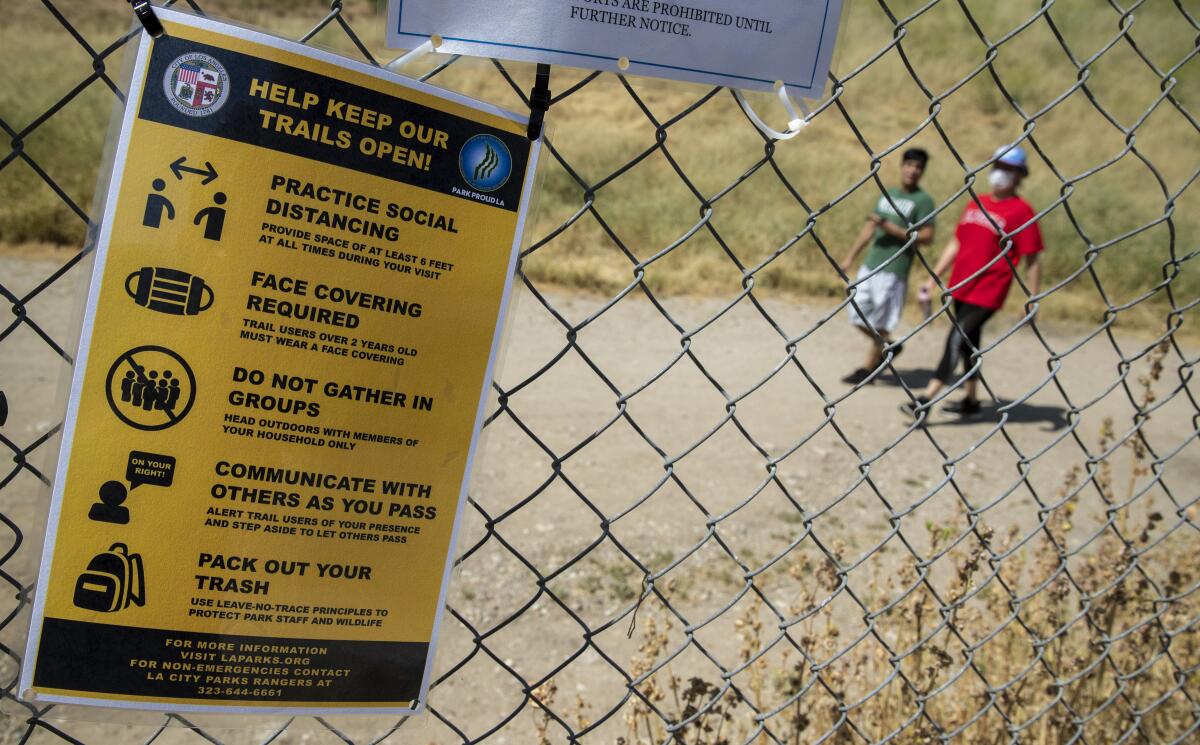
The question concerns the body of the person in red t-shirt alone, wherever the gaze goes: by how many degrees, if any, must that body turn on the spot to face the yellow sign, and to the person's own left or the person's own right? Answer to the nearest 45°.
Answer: approximately 45° to the person's own left

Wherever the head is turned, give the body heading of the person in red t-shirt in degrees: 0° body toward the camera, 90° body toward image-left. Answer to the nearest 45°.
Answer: approximately 45°

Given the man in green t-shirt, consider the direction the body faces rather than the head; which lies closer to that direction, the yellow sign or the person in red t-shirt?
the yellow sign

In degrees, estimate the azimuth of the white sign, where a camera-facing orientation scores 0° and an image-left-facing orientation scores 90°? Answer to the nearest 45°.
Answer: approximately 0°

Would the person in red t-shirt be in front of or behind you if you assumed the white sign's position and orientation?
behind

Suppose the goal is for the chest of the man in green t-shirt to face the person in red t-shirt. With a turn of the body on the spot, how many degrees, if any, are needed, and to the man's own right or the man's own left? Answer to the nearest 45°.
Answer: approximately 90° to the man's own left

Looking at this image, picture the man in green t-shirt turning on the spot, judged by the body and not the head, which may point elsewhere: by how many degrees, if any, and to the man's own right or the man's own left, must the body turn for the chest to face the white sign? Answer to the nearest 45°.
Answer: approximately 45° to the man's own left

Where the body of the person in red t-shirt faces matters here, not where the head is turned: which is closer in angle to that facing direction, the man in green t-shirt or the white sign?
the white sign
